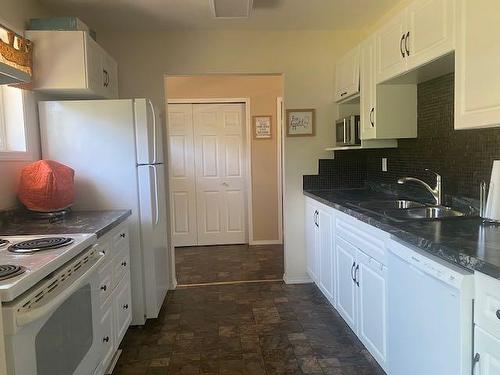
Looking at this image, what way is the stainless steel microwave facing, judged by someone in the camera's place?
facing the viewer and to the left of the viewer

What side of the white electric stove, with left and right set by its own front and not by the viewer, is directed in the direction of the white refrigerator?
left

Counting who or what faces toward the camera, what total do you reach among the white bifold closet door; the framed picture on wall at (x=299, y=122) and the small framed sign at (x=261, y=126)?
3

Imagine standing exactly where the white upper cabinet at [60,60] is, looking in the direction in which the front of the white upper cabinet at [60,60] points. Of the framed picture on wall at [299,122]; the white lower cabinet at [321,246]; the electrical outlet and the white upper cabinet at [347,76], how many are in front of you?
4

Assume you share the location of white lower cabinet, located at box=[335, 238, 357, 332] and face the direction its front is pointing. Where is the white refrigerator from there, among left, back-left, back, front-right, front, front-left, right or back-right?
front-right

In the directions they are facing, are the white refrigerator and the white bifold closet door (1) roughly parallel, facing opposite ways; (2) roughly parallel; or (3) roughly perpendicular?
roughly perpendicular

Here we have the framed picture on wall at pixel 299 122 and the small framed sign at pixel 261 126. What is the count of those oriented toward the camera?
2

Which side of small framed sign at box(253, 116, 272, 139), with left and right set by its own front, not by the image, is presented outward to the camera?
front

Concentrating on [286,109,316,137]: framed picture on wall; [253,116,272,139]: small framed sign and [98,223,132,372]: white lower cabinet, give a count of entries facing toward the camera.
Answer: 2

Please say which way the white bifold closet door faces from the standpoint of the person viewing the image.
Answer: facing the viewer

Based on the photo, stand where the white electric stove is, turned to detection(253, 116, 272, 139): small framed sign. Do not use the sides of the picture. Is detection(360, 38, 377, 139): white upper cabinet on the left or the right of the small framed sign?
right

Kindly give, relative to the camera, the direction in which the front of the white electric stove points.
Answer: facing the viewer and to the right of the viewer

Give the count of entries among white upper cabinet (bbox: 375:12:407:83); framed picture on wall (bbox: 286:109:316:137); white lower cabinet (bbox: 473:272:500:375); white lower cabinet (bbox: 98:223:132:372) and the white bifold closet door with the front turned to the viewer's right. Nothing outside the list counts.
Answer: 1

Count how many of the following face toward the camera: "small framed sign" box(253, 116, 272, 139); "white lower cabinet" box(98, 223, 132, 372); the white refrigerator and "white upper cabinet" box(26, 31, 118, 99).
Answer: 1

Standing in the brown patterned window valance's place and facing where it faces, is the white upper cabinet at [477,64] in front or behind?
in front

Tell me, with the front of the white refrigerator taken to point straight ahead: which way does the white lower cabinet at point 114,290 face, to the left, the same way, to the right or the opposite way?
the same way

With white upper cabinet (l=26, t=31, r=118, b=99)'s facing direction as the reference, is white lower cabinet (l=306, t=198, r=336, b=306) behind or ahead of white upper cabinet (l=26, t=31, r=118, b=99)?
ahead

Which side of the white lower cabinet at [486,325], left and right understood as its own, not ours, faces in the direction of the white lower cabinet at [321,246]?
right
